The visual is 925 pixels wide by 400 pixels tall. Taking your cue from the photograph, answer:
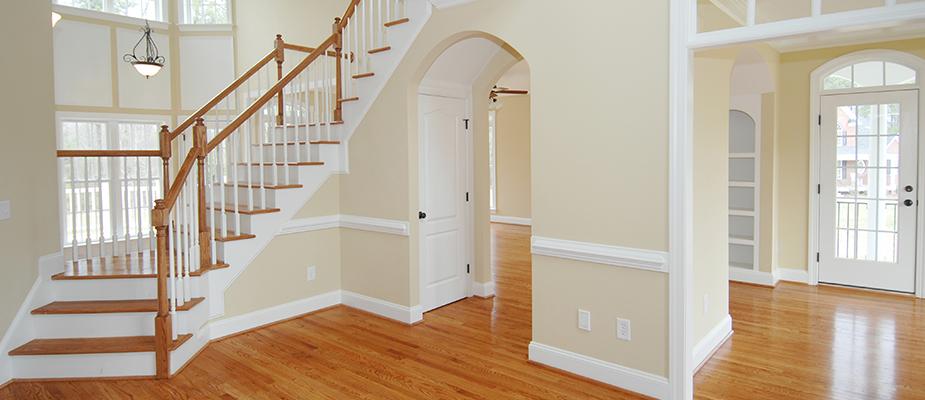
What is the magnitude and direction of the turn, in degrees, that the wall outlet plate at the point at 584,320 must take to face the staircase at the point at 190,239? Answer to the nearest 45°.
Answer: approximately 45° to its right

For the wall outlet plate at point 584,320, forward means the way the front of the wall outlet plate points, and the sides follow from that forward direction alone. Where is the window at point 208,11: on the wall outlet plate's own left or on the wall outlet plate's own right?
on the wall outlet plate's own right

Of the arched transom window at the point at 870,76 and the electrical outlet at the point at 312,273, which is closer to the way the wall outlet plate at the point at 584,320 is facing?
the electrical outlet

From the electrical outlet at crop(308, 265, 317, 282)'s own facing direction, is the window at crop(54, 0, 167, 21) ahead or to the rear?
to the rear

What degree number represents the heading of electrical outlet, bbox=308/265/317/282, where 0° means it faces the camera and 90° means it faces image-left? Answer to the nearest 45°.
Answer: approximately 315°

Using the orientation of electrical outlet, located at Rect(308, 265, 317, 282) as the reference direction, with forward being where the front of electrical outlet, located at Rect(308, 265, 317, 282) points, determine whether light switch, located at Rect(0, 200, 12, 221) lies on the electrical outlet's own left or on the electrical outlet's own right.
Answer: on the electrical outlet's own right

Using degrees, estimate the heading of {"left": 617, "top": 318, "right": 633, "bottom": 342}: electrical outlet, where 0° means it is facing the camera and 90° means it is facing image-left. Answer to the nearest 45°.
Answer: approximately 45°
